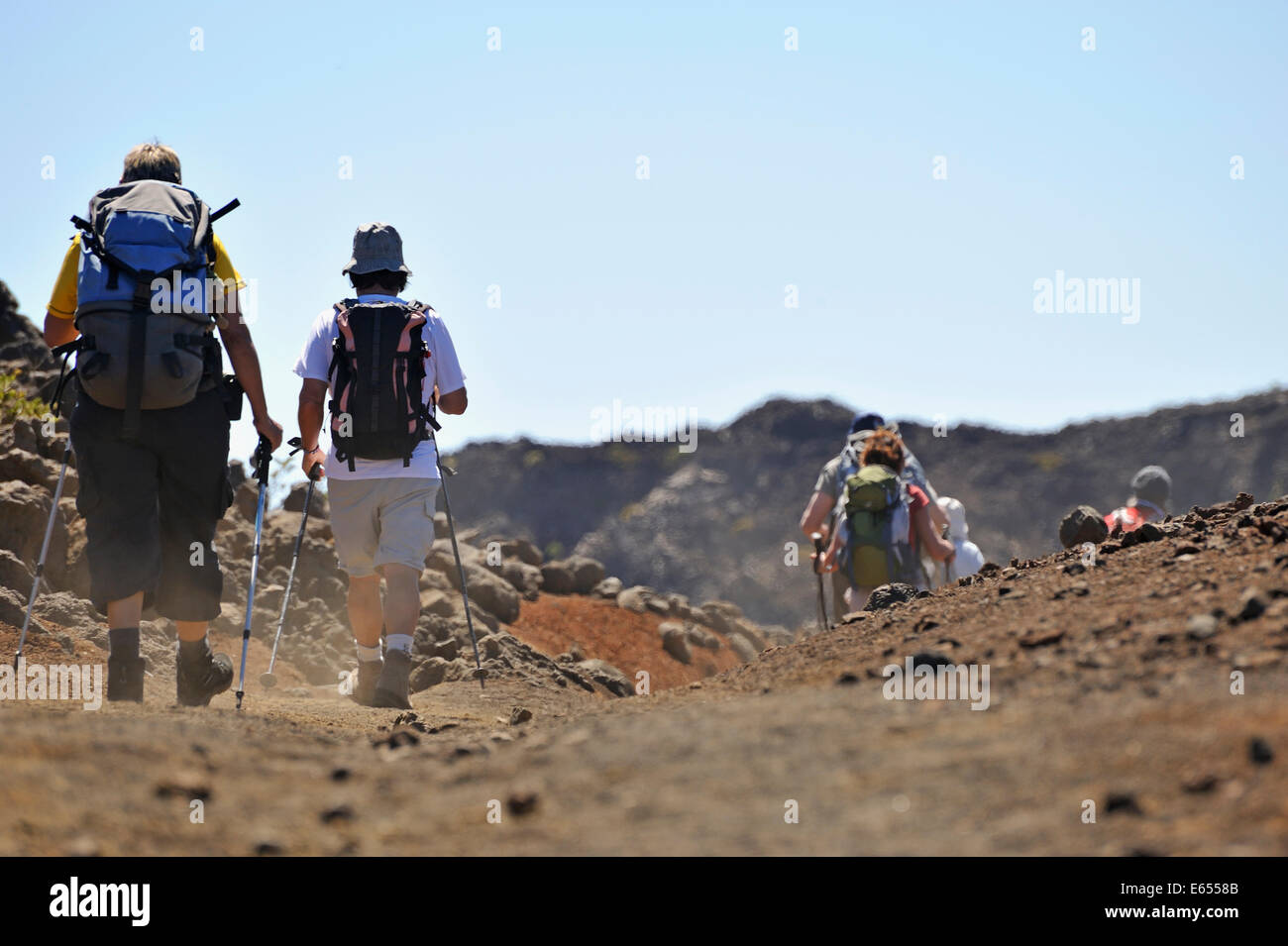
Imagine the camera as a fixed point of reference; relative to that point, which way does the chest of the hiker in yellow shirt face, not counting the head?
away from the camera

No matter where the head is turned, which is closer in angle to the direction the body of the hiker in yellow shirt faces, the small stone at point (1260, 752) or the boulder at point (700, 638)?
the boulder

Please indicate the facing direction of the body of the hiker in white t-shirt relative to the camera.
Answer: away from the camera

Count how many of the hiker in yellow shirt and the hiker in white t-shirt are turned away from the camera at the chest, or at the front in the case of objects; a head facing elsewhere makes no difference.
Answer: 2

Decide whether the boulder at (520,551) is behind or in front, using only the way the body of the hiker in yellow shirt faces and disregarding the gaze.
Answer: in front
